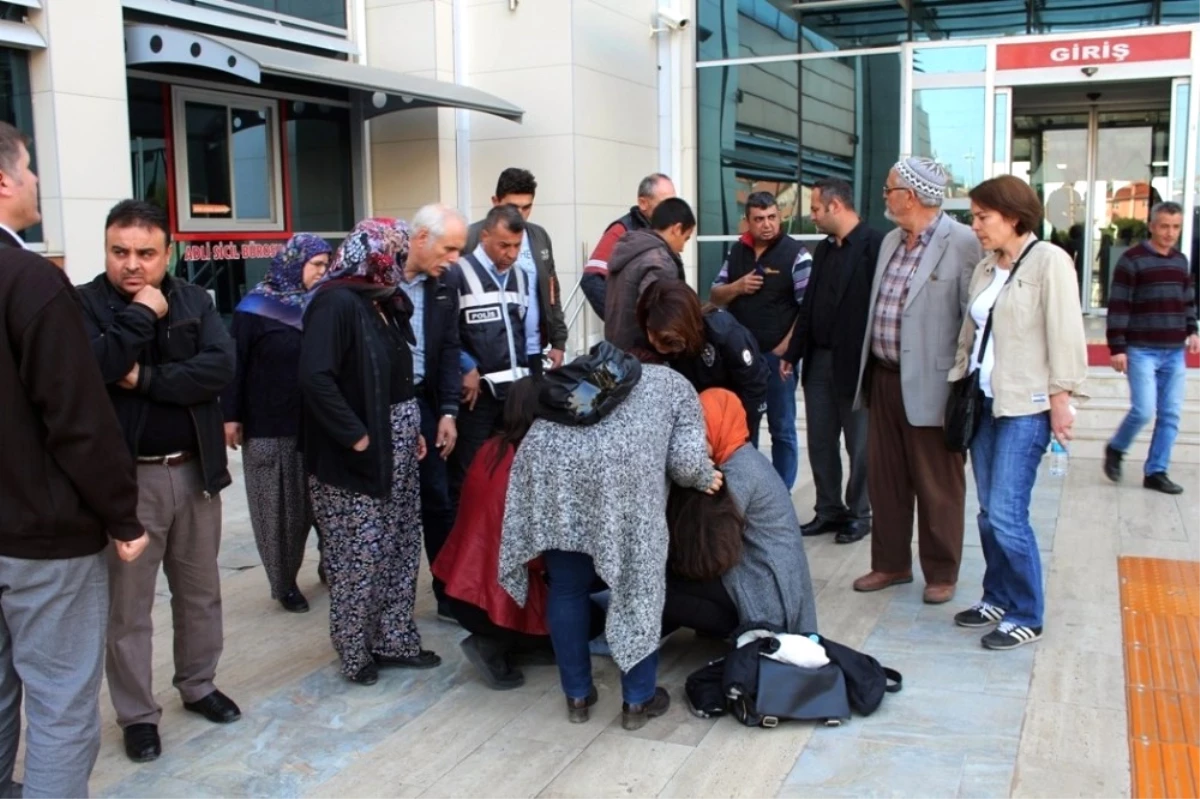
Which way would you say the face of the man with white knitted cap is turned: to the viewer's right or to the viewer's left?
to the viewer's left

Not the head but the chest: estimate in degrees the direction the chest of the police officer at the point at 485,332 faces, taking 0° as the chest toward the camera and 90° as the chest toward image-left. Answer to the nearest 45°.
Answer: approximately 315°

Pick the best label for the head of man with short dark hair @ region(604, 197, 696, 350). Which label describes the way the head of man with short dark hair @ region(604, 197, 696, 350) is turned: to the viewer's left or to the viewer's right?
to the viewer's right

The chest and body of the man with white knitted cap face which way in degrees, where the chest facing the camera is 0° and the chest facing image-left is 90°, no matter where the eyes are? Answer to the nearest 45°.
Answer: approximately 45°

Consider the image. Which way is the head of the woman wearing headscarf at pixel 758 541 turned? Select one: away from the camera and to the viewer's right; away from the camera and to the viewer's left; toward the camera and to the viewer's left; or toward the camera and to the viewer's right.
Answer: away from the camera and to the viewer's left

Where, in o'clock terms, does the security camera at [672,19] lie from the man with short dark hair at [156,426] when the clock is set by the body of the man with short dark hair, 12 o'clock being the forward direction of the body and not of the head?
The security camera is roughly at 7 o'clock from the man with short dark hair.

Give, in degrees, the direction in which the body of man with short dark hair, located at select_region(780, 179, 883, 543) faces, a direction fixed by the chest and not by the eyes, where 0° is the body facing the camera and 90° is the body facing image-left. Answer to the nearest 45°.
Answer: approximately 45°

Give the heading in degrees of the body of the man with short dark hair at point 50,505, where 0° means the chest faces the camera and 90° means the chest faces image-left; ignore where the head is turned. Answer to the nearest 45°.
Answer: approximately 225°

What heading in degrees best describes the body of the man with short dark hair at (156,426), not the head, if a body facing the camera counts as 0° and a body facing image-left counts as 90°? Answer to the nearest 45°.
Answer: approximately 0°

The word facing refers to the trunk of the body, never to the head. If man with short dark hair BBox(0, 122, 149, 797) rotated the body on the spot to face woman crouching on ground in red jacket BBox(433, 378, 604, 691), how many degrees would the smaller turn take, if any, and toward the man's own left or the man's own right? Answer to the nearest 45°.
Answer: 0° — they already face them

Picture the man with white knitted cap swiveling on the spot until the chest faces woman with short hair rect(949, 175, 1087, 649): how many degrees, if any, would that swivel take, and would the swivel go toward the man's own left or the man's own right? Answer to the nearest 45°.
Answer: approximately 90° to the man's own left

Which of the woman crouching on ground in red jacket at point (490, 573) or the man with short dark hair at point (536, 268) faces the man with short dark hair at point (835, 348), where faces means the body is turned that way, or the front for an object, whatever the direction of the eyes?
the woman crouching on ground in red jacket

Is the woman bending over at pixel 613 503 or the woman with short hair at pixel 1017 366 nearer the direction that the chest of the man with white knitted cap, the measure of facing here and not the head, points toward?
the woman bending over
